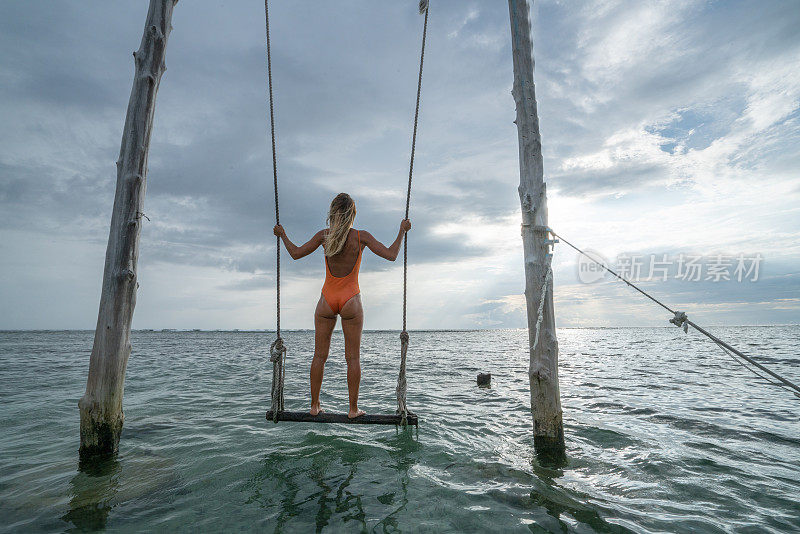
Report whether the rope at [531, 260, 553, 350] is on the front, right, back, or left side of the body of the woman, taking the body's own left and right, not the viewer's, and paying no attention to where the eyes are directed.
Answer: right

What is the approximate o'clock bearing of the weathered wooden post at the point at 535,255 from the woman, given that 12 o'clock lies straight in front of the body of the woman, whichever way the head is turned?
The weathered wooden post is roughly at 3 o'clock from the woman.

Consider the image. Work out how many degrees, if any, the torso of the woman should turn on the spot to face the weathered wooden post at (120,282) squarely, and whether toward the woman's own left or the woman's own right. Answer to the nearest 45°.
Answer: approximately 90° to the woman's own left

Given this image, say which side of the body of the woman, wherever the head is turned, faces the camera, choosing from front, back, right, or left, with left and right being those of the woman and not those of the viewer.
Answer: back

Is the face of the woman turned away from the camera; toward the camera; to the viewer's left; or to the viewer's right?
away from the camera
